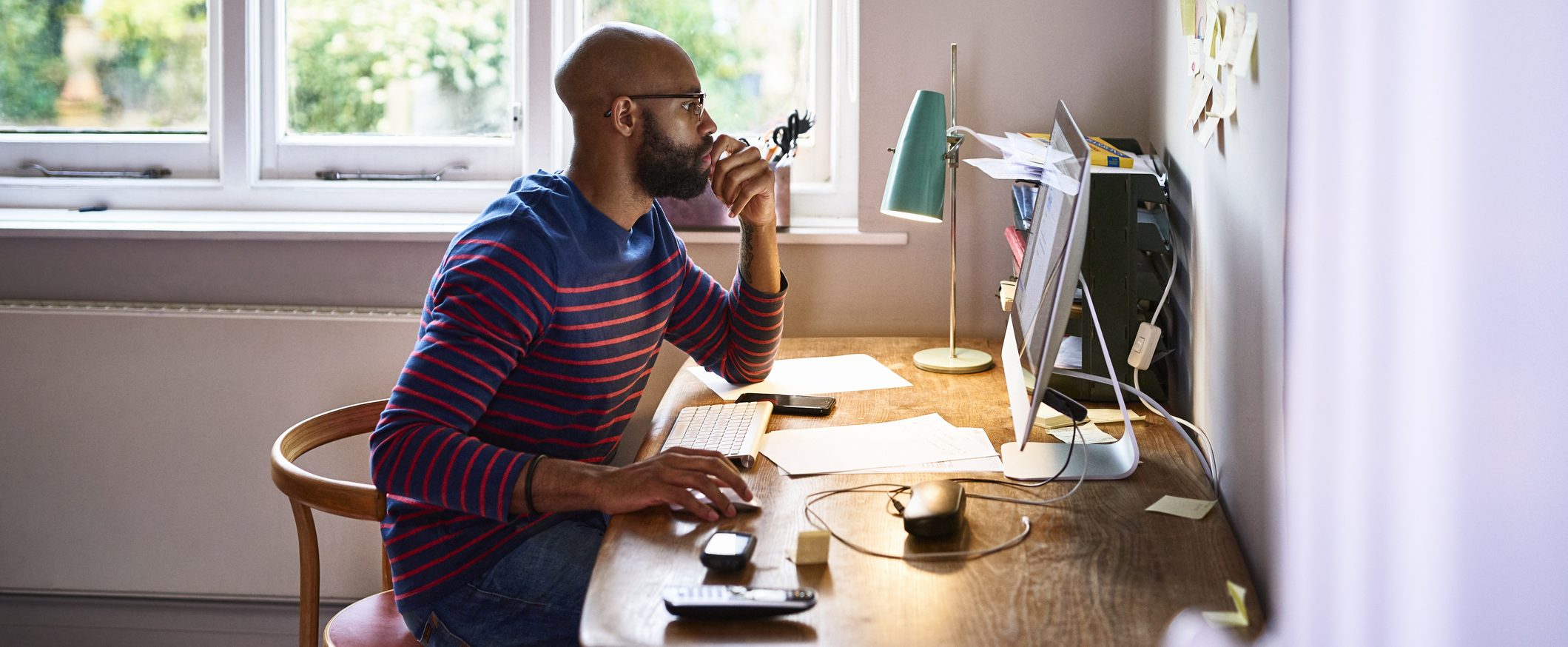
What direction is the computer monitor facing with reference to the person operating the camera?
facing to the left of the viewer

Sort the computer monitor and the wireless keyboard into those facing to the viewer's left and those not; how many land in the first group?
2

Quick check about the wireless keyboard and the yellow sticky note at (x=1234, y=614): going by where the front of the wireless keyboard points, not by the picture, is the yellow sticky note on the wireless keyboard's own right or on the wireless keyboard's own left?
on the wireless keyboard's own left

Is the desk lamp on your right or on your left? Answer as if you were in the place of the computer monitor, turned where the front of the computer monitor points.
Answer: on your right

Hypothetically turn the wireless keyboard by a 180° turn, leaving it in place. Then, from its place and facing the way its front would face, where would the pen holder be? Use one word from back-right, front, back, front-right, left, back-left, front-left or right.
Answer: left

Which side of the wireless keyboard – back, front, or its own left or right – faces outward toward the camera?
left

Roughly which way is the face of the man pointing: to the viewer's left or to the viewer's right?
to the viewer's right
